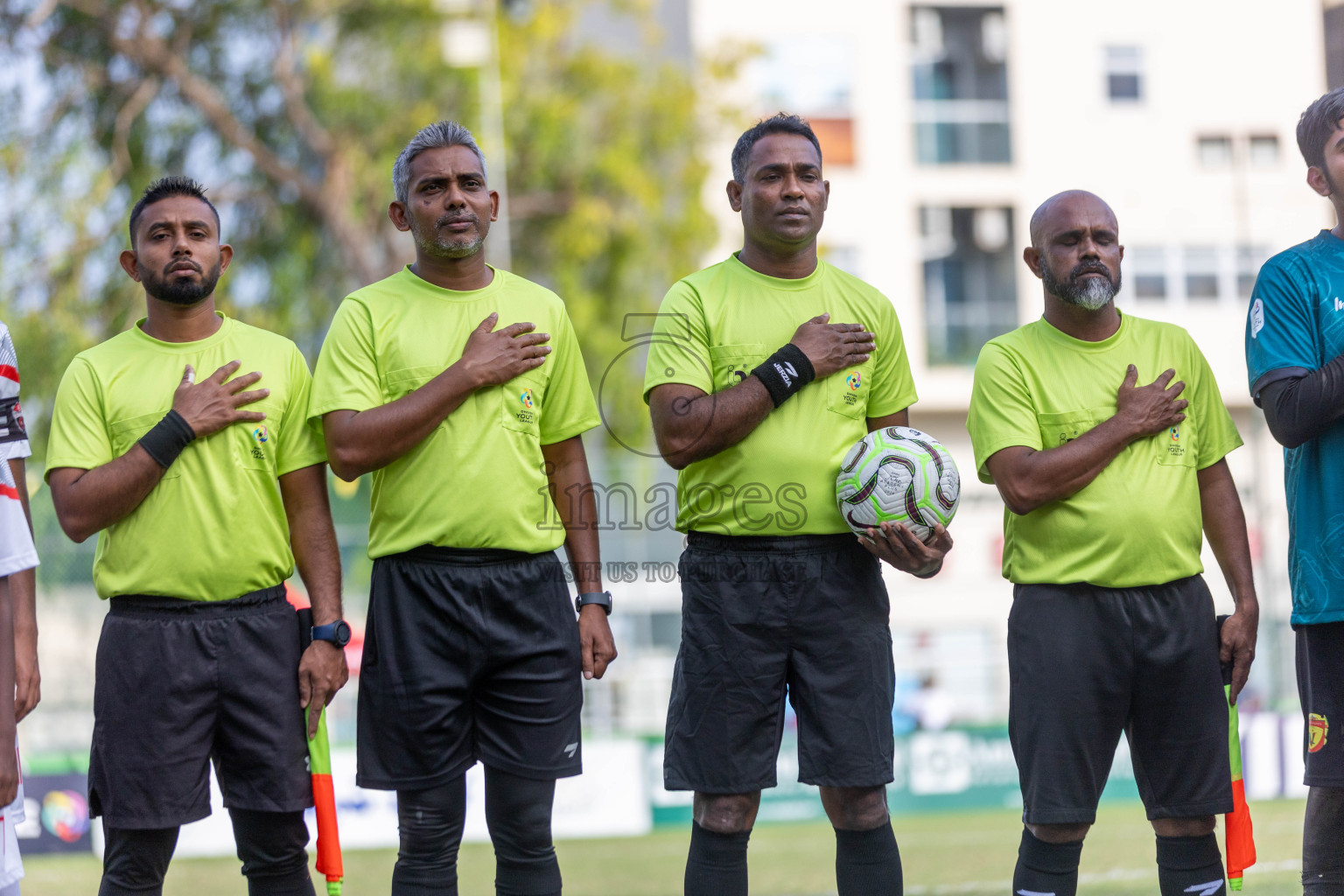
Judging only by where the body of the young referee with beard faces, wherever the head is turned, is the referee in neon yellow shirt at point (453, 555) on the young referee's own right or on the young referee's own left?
on the young referee's own left

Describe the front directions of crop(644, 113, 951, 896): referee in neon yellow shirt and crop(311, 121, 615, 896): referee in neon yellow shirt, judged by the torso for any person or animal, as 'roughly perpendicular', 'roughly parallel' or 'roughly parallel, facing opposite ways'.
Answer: roughly parallel

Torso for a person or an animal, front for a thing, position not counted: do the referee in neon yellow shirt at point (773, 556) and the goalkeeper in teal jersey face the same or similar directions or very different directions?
same or similar directions

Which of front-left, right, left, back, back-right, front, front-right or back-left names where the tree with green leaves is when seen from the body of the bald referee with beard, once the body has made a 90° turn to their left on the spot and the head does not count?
back-left

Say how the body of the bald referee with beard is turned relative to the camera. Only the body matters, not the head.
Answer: toward the camera

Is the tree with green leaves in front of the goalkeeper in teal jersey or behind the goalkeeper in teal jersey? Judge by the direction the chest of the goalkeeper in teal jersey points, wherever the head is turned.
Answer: behind

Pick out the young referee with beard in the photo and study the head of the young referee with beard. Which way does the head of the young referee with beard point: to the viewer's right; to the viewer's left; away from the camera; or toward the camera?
toward the camera

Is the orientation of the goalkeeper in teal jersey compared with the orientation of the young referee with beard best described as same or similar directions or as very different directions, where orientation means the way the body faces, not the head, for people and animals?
same or similar directions

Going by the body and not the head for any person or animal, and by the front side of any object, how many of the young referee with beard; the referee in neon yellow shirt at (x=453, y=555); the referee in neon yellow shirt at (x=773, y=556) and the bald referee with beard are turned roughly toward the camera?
4

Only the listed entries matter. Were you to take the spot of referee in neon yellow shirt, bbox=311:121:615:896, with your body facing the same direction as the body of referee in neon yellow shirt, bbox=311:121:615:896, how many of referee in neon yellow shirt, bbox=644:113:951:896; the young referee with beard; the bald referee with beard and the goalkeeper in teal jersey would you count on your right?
1

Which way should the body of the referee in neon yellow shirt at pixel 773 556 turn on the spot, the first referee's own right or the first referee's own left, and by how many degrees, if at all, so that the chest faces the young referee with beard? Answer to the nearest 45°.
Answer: approximately 90° to the first referee's own right

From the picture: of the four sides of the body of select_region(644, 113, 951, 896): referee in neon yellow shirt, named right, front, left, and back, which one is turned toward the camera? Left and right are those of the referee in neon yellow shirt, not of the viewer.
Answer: front

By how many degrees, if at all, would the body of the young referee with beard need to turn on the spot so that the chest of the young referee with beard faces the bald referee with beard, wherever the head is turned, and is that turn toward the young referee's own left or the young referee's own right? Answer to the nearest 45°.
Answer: approximately 90° to the young referee's own left

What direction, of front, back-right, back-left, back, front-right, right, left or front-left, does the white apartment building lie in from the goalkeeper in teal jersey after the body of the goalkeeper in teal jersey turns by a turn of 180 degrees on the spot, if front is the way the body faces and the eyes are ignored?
front-right

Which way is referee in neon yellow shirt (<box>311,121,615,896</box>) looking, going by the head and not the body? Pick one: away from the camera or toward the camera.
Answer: toward the camera
